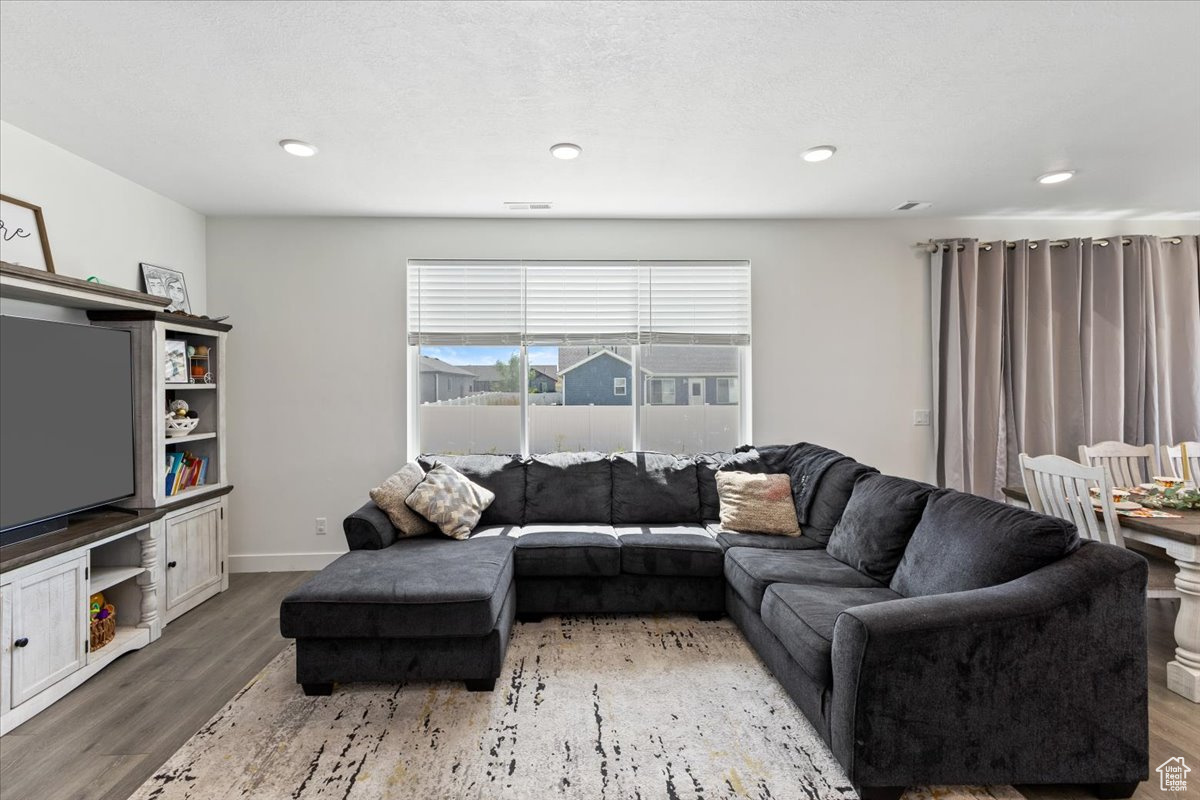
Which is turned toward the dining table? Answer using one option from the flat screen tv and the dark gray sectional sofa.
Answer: the flat screen tv

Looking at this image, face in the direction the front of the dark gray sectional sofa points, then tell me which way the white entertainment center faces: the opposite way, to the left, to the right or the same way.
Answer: to the left

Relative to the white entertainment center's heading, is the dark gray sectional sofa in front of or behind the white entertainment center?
in front

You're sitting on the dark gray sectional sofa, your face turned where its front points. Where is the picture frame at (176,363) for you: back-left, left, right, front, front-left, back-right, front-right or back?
right

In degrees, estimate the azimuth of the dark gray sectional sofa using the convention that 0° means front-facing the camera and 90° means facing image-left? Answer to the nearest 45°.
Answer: approximately 0°

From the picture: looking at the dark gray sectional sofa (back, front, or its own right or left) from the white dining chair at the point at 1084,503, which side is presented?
left

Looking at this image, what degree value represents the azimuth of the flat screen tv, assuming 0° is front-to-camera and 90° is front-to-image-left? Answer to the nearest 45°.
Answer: approximately 315°

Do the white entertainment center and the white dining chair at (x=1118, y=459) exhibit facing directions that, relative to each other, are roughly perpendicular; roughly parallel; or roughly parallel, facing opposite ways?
roughly perpendicular

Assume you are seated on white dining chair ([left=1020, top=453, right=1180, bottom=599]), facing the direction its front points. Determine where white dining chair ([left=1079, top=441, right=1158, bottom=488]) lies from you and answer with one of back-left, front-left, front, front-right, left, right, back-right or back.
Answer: front-left

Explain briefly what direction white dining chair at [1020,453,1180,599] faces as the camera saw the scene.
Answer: facing away from the viewer and to the right of the viewer

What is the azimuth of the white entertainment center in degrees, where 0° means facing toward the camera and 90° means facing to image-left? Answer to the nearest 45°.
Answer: approximately 315°

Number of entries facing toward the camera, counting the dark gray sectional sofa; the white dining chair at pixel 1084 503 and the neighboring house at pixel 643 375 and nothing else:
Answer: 2

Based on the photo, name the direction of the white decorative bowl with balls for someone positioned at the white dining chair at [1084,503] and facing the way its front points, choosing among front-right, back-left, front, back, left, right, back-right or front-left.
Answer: back
